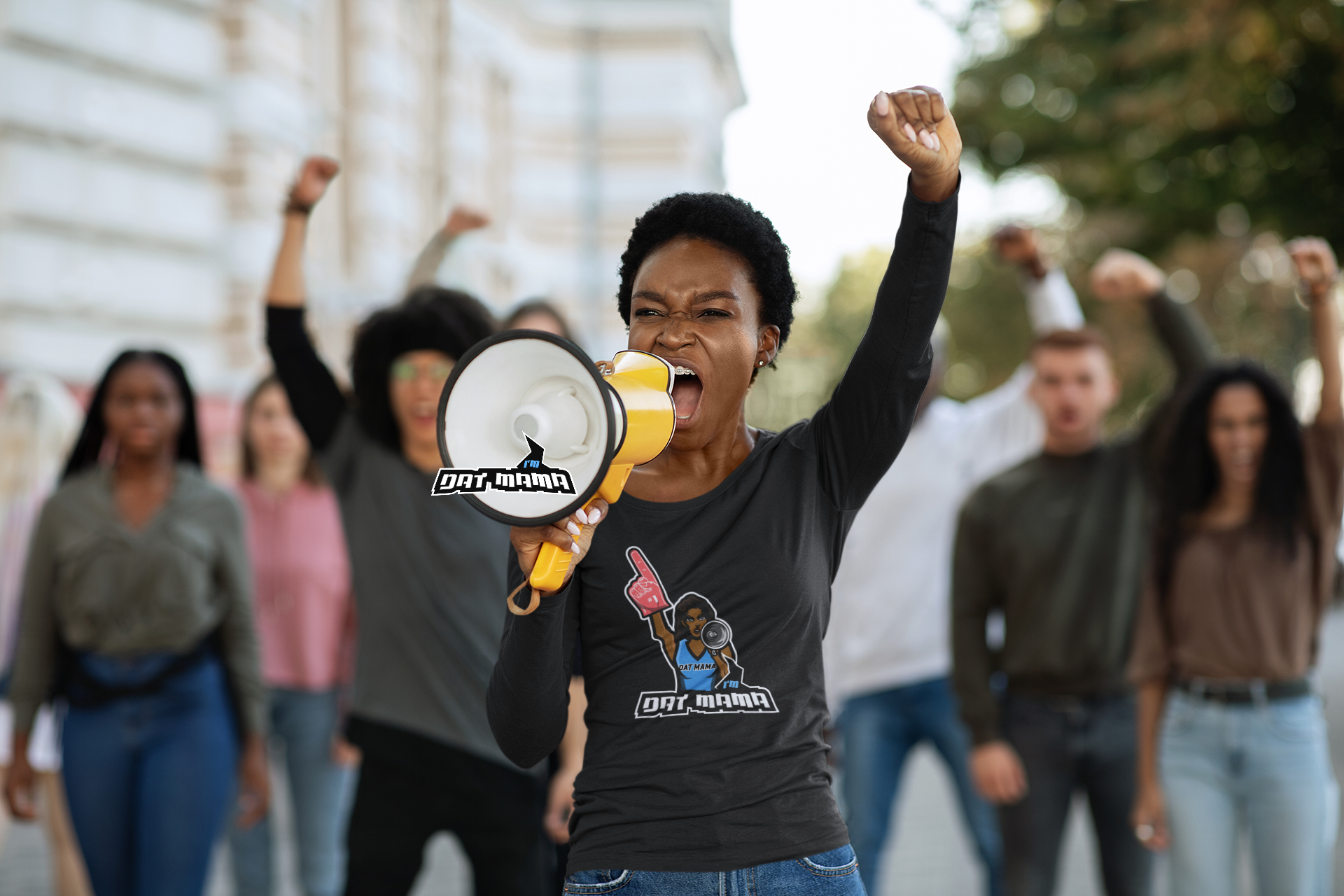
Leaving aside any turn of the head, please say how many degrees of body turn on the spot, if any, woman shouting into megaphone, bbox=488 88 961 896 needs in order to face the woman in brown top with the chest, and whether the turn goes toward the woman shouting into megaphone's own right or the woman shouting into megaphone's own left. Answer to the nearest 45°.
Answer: approximately 135° to the woman shouting into megaphone's own left

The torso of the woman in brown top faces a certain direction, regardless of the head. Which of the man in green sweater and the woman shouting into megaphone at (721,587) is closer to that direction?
the woman shouting into megaphone

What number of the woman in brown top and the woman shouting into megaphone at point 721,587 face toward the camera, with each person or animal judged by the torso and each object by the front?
2

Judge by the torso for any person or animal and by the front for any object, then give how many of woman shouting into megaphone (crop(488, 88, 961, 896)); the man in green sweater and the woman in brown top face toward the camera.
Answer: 3

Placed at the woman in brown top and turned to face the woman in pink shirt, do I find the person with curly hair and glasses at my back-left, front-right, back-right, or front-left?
front-left

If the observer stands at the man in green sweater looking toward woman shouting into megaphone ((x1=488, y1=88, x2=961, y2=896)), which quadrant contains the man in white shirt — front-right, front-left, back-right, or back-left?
back-right

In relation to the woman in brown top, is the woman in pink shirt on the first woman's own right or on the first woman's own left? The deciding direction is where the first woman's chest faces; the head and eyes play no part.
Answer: on the first woman's own right

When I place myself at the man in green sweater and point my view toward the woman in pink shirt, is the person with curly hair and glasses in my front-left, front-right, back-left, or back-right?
front-left

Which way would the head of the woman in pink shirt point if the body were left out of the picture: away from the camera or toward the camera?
toward the camera

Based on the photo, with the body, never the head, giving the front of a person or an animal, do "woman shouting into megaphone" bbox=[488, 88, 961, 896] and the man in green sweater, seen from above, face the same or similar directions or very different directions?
same or similar directions

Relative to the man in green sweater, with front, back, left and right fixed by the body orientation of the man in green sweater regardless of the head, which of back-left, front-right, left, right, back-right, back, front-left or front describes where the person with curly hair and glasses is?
front-right

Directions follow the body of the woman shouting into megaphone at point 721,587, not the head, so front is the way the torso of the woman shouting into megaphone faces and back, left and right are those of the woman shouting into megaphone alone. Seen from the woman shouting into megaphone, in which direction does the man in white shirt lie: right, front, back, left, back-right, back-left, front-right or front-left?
back

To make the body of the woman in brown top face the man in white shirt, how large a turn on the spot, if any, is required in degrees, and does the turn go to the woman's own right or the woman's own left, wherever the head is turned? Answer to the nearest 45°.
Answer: approximately 135° to the woman's own right

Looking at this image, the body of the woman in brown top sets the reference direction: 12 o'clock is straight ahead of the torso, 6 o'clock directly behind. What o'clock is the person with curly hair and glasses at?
The person with curly hair and glasses is roughly at 2 o'clock from the woman in brown top.

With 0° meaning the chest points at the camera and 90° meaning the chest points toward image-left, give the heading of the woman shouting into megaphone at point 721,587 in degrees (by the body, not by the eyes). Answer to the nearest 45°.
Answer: approximately 0°

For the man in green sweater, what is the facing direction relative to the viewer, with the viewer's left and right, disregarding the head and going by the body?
facing the viewer

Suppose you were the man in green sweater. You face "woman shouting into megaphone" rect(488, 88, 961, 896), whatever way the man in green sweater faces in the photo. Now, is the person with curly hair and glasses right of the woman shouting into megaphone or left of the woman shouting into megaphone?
right
